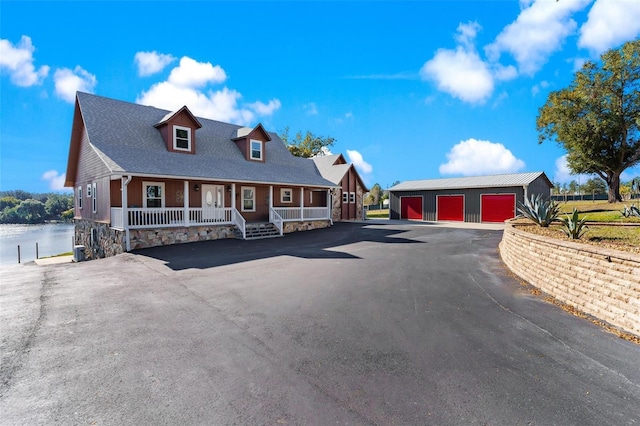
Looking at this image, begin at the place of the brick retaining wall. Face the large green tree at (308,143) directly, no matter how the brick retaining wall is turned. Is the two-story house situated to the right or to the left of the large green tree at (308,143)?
left

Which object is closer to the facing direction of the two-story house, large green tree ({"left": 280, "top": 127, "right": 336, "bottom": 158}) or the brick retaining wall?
the brick retaining wall

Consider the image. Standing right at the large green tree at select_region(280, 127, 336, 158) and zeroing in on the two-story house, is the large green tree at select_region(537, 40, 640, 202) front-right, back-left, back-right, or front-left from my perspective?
front-left

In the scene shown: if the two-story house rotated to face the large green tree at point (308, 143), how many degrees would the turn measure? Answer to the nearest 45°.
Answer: approximately 90° to its left

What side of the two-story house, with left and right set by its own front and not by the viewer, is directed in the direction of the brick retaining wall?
front

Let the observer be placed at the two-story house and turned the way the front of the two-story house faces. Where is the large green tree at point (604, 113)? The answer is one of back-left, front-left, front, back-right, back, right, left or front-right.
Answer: front-left

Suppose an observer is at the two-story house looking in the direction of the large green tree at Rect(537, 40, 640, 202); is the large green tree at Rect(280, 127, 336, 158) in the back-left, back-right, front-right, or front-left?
front-left

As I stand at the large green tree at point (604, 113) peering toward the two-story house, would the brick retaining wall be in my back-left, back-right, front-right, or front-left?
front-left
